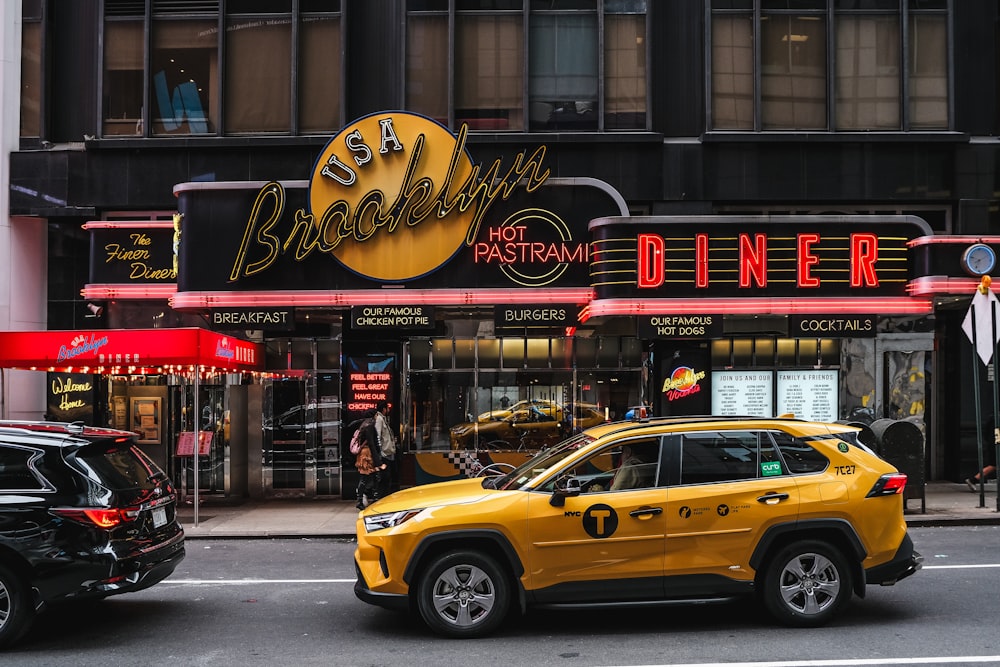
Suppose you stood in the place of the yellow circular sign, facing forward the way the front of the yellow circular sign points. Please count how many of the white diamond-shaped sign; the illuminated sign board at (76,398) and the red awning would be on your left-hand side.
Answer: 1

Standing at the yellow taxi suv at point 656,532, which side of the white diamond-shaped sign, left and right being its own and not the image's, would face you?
back

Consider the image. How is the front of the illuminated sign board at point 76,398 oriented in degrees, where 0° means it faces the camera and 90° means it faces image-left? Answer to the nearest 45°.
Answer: approximately 0°

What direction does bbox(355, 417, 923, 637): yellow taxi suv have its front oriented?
to the viewer's left

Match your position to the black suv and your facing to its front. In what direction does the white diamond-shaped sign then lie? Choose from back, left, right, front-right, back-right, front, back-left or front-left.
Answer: back-right

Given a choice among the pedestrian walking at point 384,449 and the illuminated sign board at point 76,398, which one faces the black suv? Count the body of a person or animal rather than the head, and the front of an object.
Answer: the illuminated sign board

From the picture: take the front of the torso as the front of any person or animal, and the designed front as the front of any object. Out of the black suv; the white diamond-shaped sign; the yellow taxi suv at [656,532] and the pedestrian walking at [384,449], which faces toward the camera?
the white diamond-shaped sign
